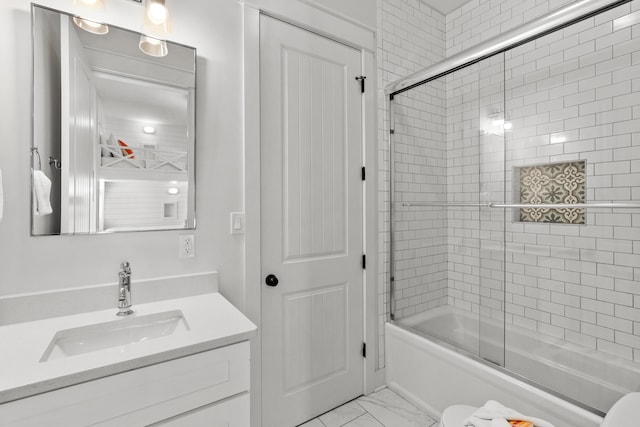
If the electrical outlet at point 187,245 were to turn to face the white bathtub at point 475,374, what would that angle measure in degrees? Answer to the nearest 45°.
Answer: approximately 90° to its left

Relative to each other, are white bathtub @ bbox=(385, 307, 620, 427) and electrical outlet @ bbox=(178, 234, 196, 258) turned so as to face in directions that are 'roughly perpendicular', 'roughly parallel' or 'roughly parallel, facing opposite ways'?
roughly perpendicular

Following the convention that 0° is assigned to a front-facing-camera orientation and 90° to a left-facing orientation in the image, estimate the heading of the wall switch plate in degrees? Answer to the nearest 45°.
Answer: approximately 0°

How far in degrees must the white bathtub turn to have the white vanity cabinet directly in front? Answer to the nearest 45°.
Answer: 0° — it already faces it

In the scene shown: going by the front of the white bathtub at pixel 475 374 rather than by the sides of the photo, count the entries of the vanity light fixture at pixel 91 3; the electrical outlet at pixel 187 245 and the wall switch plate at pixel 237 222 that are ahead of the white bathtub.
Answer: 3

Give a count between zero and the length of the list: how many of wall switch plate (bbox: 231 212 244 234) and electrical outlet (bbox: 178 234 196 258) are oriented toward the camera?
2

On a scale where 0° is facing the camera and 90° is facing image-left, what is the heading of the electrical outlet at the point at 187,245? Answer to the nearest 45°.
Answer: approximately 0°
